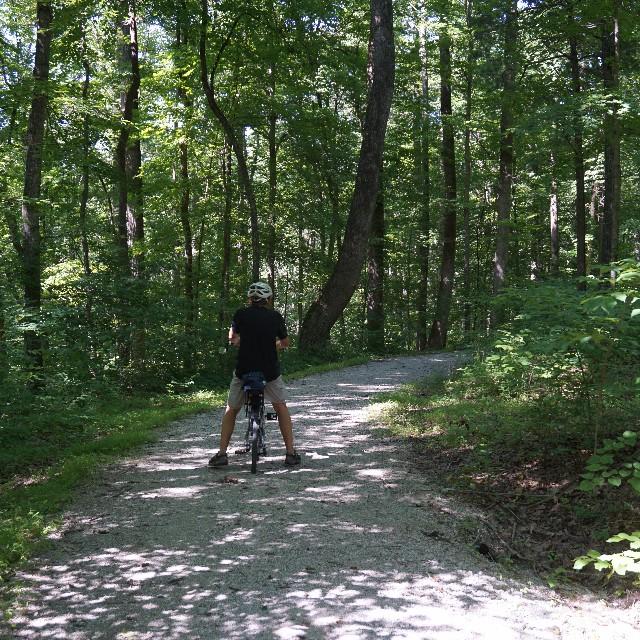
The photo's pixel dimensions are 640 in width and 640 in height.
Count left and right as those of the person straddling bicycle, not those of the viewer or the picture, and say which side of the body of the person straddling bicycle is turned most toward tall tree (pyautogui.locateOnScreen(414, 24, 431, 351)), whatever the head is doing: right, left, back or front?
front

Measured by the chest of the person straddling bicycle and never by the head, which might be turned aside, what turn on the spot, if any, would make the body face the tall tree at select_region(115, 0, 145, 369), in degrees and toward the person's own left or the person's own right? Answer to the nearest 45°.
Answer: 0° — they already face it

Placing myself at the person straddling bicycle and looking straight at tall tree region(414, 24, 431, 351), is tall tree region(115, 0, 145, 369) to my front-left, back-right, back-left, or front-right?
front-left

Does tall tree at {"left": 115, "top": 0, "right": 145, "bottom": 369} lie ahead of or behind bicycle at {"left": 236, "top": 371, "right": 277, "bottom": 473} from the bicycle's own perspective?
ahead

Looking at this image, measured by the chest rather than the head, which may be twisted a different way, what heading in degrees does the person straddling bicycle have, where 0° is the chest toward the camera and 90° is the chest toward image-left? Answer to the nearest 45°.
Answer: approximately 180°

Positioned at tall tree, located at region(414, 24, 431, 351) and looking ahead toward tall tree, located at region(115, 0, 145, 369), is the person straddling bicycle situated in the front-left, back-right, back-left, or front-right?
front-left

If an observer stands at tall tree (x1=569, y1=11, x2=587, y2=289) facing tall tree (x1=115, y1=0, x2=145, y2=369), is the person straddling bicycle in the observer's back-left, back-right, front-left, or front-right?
front-left

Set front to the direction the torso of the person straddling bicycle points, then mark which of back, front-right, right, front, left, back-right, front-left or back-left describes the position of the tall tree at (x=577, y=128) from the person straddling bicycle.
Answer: front-right

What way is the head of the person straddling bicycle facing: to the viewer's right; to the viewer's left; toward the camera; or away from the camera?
away from the camera

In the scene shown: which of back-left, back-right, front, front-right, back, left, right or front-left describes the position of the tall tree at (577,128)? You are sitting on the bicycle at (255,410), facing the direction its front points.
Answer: front-right

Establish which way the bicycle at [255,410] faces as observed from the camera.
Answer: facing away from the viewer
